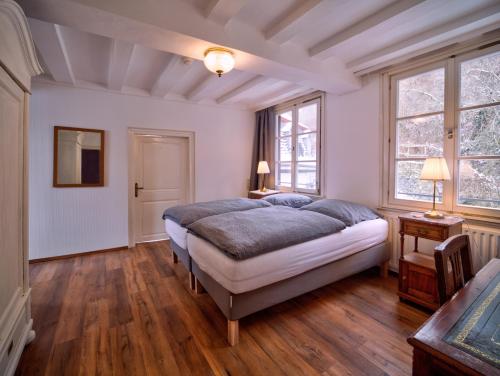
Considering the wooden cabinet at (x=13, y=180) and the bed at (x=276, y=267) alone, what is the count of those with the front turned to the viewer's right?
1

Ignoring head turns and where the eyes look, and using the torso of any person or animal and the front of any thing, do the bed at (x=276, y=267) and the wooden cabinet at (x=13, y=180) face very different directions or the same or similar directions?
very different directions

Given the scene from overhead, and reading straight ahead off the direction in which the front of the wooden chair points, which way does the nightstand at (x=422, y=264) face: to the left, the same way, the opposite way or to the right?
to the right

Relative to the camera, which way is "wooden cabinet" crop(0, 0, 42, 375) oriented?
to the viewer's right

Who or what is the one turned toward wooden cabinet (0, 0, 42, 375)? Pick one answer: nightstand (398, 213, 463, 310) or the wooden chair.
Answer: the nightstand

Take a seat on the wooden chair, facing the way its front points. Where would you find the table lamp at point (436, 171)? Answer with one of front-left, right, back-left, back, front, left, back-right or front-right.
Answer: back-left

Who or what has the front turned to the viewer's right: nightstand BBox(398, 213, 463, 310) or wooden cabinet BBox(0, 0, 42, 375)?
the wooden cabinet

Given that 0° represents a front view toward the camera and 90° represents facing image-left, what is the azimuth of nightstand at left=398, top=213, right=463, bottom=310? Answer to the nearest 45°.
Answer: approximately 45°
